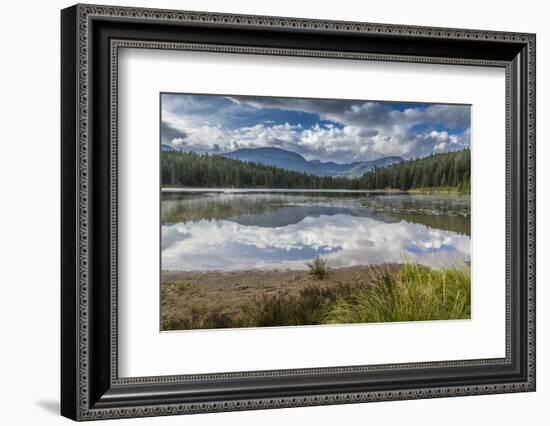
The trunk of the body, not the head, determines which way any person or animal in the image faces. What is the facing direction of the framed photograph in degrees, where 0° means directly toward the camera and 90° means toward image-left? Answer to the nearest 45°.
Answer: approximately 315°
